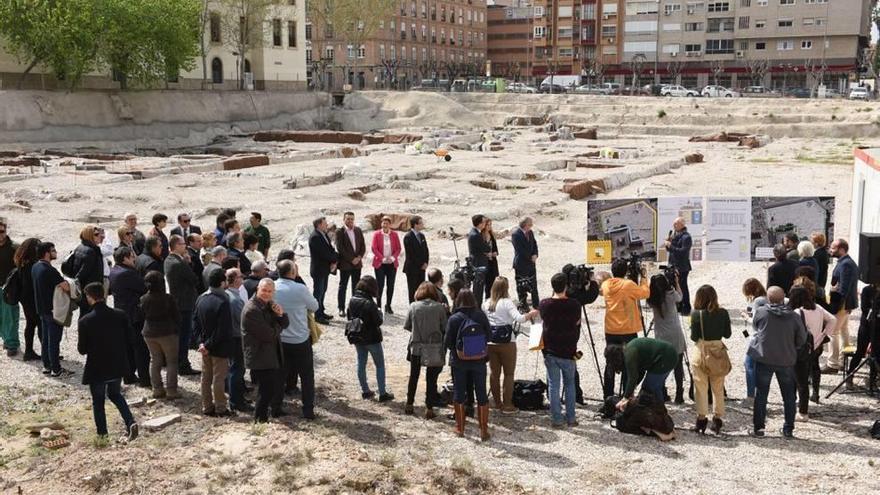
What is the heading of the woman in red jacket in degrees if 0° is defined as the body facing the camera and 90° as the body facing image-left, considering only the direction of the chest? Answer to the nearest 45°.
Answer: approximately 0°

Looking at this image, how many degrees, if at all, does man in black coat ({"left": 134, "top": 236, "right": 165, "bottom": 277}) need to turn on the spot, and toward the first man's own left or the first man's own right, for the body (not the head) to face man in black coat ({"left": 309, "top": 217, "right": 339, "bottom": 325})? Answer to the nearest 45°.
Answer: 0° — they already face them

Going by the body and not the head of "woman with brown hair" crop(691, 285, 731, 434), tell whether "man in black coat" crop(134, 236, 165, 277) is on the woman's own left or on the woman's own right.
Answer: on the woman's own left

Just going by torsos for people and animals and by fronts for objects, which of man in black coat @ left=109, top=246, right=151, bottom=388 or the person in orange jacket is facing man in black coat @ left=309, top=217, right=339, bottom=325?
man in black coat @ left=109, top=246, right=151, bottom=388

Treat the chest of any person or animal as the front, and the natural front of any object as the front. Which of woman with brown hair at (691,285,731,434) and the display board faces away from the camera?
the woman with brown hair

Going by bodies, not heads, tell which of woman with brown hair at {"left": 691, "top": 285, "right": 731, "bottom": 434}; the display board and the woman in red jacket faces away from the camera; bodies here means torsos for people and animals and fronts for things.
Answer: the woman with brown hair

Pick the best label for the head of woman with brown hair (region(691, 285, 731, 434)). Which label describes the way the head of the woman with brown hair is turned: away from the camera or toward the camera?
away from the camera

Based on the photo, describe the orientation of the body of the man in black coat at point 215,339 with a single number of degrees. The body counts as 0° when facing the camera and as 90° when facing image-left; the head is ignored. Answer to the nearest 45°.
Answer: approximately 225°

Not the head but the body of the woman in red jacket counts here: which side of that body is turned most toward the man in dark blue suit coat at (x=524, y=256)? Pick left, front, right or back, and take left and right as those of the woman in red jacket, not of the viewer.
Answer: left

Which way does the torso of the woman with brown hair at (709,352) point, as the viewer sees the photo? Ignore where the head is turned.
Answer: away from the camera

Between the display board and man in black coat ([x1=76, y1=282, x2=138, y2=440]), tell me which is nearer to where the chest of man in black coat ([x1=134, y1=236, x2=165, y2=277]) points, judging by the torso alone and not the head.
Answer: the display board

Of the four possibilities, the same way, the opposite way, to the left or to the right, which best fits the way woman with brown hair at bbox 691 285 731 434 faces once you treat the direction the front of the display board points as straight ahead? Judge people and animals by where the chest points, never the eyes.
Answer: the opposite way

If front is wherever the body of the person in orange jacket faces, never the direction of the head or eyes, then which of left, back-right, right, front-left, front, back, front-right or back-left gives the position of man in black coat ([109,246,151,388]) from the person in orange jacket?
back-left

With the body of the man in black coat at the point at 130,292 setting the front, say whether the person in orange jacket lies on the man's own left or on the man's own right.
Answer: on the man's own right

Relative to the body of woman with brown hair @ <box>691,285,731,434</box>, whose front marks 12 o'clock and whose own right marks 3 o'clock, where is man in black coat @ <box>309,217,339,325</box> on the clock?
The man in black coat is roughly at 10 o'clock from the woman with brown hair.
